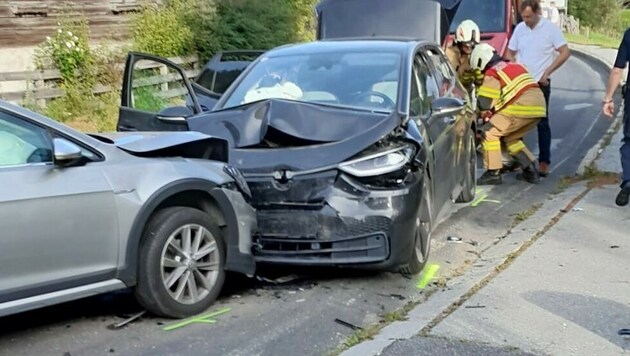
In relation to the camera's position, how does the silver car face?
facing away from the viewer and to the right of the viewer

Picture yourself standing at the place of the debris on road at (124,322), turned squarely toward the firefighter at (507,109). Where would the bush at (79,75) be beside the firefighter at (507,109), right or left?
left

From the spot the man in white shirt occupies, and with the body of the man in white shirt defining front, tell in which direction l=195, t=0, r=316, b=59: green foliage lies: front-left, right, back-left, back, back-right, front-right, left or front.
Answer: right

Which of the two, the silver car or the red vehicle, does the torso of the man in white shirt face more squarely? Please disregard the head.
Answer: the silver car

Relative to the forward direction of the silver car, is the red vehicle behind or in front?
in front

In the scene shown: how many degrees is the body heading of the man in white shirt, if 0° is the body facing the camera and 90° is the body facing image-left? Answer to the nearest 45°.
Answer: approximately 45°

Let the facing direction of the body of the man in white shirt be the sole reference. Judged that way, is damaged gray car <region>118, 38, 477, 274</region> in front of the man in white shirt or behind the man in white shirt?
in front

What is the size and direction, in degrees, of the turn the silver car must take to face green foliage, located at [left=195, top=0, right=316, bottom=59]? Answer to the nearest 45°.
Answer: approximately 45° to its left
